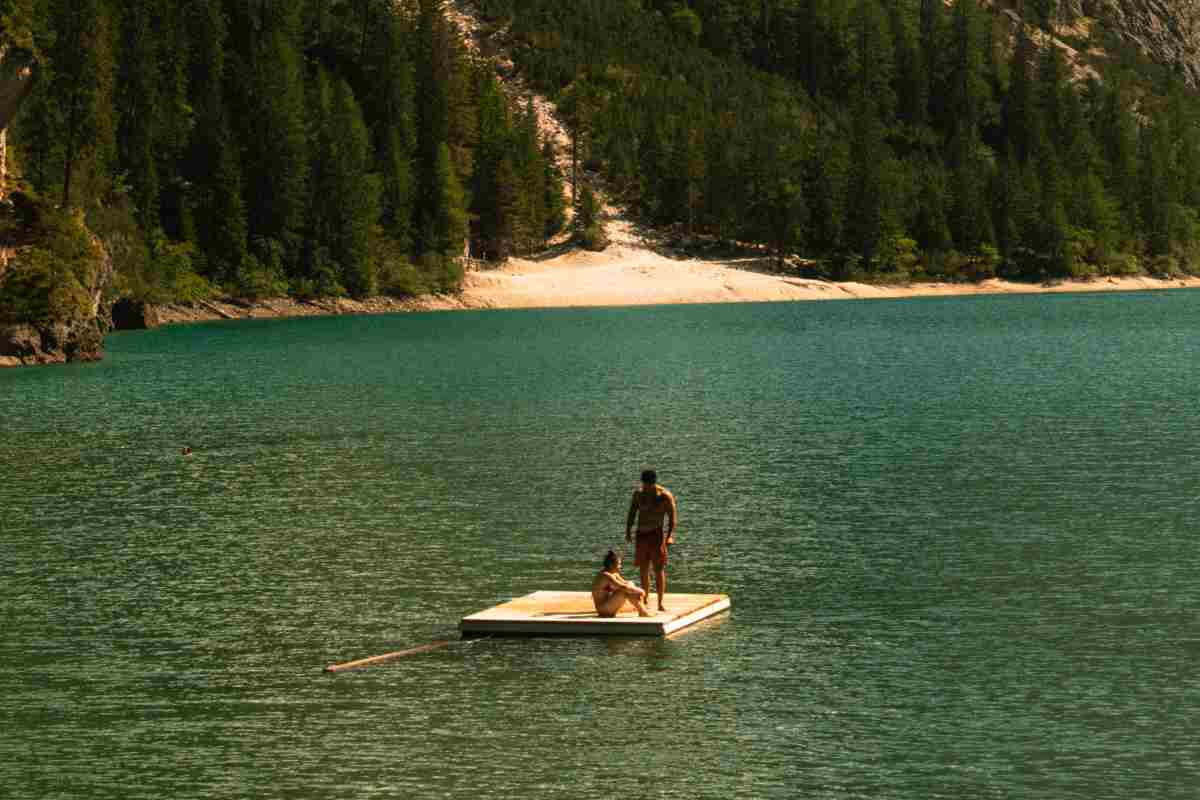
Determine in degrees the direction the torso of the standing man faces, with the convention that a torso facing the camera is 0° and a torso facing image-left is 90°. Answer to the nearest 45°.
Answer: approximately 0°

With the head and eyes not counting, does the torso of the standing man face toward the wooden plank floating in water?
no
